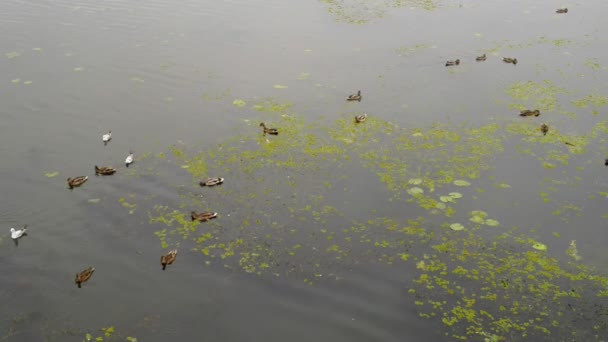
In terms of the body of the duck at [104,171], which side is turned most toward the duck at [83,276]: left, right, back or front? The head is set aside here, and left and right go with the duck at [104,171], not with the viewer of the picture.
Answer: right

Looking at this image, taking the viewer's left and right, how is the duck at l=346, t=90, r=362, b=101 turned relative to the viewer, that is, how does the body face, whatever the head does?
facing to the right of the viewer

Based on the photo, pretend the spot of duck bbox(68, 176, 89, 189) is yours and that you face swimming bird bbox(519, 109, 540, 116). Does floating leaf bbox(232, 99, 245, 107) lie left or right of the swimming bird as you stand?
left

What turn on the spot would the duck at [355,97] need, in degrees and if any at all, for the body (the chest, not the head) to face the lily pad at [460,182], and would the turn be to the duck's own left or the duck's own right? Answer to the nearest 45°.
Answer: approximately 45° to the duck's own right

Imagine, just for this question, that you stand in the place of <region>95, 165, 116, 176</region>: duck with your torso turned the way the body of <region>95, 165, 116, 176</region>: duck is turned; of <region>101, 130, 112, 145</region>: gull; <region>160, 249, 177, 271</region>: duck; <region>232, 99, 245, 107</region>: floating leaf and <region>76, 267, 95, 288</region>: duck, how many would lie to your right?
2

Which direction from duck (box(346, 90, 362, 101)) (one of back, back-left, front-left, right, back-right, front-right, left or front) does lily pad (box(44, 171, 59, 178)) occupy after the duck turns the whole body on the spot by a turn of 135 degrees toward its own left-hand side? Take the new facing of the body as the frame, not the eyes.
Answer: left

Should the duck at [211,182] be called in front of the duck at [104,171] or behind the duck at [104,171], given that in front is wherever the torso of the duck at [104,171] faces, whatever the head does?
behind
